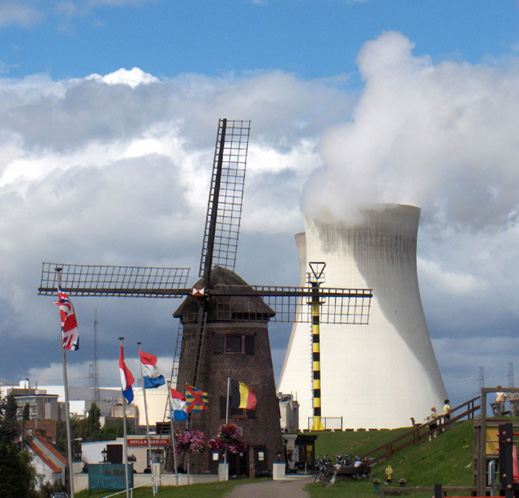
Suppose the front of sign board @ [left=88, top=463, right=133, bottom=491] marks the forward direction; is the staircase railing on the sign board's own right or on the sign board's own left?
on the sign board's own left

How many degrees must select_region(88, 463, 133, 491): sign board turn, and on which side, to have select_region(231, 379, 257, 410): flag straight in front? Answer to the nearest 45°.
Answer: approximately 90° to its left

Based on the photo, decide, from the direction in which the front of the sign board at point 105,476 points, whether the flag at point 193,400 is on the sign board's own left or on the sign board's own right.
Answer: on the sign board's own left

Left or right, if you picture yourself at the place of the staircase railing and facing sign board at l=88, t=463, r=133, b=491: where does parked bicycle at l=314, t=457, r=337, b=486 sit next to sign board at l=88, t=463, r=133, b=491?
left
